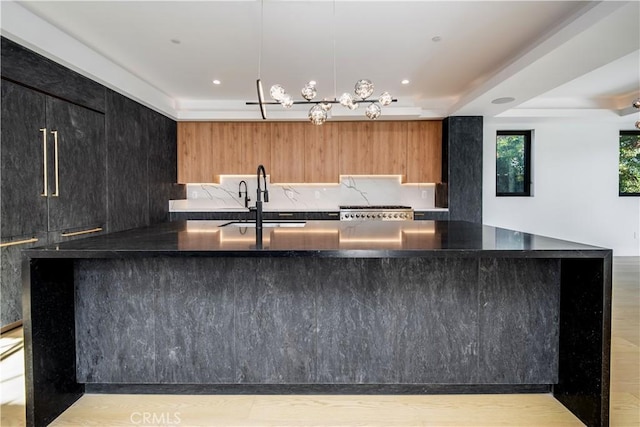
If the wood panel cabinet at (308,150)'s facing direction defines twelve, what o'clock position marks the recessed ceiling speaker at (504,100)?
The recessed ceiling speaker is roughly at 10 o'clock from the wood panel cabinet.

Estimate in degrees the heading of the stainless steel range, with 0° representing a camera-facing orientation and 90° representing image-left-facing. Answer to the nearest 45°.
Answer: approximately 0°

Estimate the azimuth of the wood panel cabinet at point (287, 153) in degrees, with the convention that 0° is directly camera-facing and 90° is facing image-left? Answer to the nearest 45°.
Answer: approximately 0°

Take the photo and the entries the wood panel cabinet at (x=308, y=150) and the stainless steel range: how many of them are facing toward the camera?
2

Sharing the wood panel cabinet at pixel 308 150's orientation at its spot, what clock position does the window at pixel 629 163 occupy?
The window is roughly at 9 o'clock from the wood panel cabinet.

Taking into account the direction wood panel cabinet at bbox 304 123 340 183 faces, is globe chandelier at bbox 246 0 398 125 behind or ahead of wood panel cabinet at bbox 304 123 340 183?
ahead

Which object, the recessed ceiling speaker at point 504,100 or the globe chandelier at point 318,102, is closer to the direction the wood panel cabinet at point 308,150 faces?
the globe chandelier

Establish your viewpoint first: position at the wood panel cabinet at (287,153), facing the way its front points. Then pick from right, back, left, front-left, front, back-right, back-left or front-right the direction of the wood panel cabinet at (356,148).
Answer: left
